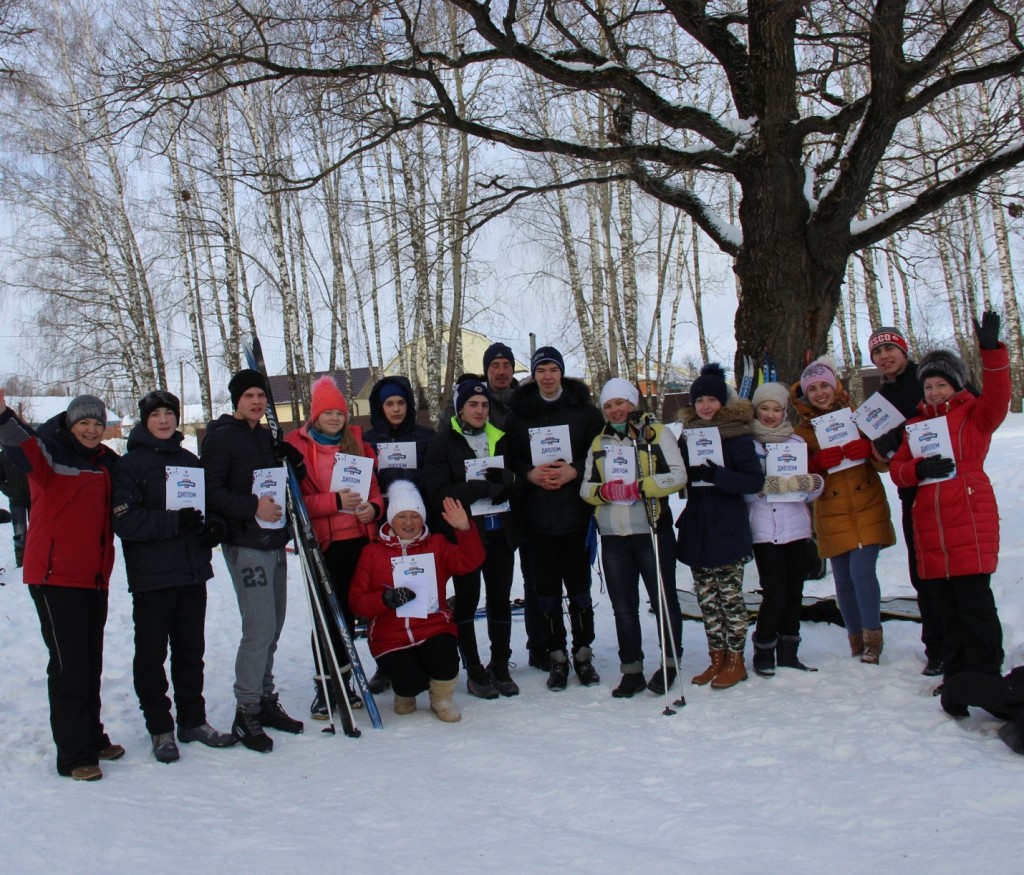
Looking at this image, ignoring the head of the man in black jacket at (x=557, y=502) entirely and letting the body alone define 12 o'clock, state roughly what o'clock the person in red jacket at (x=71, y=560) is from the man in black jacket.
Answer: The person in red jacket is roughly at 2 o'clock from the man in black jacket.

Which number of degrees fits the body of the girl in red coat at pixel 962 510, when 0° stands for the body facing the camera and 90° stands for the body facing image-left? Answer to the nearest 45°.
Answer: approximately 45°

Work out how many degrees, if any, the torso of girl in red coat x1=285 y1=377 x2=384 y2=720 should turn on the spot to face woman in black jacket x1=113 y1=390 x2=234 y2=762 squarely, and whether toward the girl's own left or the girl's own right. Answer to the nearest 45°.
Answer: approximately 45° to the girl's own right

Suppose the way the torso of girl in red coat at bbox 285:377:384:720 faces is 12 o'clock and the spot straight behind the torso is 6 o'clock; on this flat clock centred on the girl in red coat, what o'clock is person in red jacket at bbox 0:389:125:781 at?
The person in red jacket is roughly at 2 o'clock from the girl in red coat.
